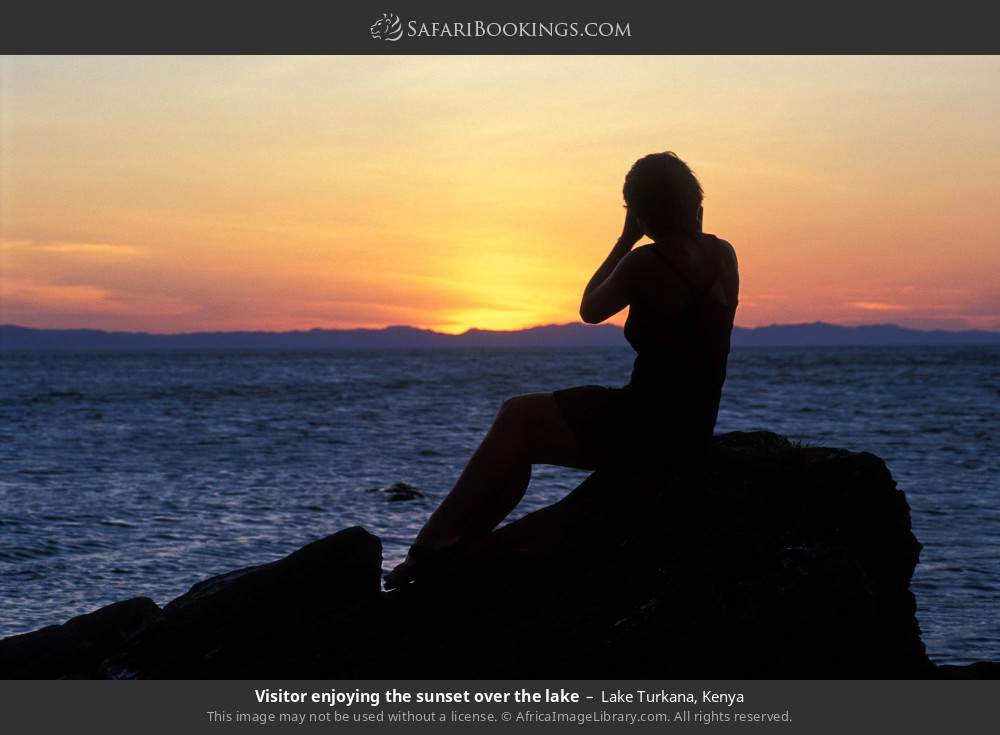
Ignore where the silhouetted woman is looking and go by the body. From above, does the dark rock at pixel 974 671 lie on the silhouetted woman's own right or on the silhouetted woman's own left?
on the silhouetted woman's own right

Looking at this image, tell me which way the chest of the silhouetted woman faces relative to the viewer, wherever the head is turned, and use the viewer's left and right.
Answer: facing away from the viewer and to the left of the viewer
